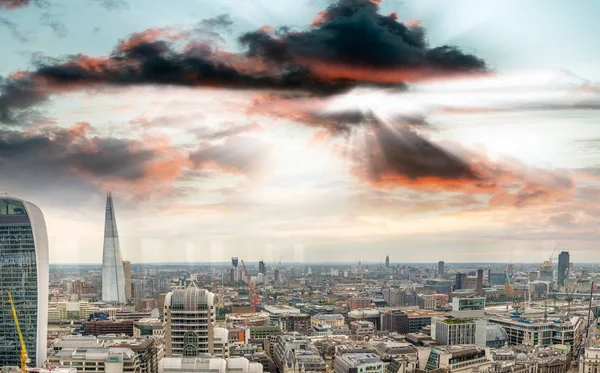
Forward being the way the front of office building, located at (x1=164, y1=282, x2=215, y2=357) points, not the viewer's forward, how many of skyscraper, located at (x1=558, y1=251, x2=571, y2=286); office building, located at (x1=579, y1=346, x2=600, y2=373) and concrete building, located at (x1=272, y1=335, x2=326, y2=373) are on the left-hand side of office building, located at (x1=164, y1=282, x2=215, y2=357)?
3

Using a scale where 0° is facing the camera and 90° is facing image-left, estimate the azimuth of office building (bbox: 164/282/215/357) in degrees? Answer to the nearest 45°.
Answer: approximately 0°

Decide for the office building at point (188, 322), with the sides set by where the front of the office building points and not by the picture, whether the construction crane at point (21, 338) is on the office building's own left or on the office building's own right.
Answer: on the office building's own right

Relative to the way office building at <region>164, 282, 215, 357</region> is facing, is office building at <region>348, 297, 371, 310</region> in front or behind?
behind

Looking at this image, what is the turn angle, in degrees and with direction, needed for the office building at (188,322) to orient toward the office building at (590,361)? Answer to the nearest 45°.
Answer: approximately 90° to its left

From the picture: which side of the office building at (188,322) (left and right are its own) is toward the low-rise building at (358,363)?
left

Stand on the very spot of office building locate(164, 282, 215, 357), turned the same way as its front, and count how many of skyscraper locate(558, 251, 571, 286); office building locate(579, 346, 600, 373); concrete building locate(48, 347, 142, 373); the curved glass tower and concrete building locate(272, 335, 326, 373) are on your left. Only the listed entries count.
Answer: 3

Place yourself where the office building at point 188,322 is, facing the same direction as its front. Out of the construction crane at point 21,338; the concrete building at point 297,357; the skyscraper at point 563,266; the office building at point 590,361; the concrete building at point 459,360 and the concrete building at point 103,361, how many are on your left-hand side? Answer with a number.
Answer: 4

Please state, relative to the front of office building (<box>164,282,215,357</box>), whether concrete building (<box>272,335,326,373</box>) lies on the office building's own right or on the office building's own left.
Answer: on the office building's own left

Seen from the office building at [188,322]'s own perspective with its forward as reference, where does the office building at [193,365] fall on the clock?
the office building at [193,365] is roughly at 12 o'clock from the office building at [188,322].
